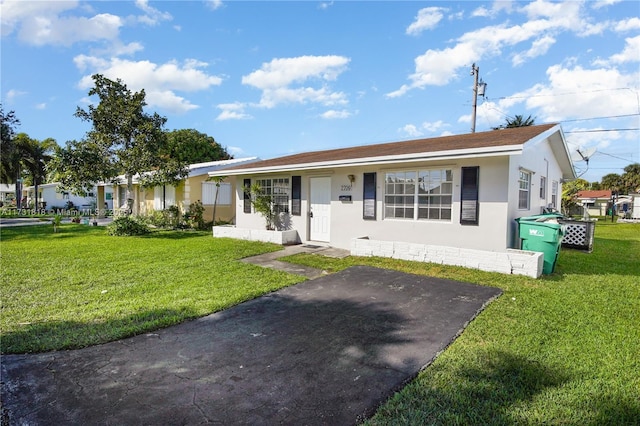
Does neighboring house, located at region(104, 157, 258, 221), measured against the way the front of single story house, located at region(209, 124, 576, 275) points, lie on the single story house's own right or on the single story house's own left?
on the single story house's own right

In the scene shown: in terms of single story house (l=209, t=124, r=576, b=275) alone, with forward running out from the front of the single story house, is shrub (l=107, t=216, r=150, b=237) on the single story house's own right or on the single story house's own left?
on the single story house's own right

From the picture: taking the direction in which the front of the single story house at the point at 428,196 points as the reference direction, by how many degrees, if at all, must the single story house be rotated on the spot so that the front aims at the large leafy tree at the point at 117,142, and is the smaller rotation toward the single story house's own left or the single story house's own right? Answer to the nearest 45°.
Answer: approximately 45° to the single story house's own right

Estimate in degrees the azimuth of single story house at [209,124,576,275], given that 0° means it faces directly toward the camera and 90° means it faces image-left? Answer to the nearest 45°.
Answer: approximately 45°

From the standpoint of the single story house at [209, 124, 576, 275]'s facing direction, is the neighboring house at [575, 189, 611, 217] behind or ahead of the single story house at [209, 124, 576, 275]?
behind

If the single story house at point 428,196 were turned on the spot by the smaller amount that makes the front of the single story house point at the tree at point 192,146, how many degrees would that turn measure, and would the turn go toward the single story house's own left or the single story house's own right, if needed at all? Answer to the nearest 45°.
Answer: approximately 90° to the single story house's own right

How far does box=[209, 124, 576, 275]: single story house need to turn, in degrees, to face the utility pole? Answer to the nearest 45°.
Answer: approximately 135° to its right

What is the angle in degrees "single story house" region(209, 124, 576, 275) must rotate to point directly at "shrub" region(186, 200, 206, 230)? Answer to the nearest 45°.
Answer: approximately 90° to its right
